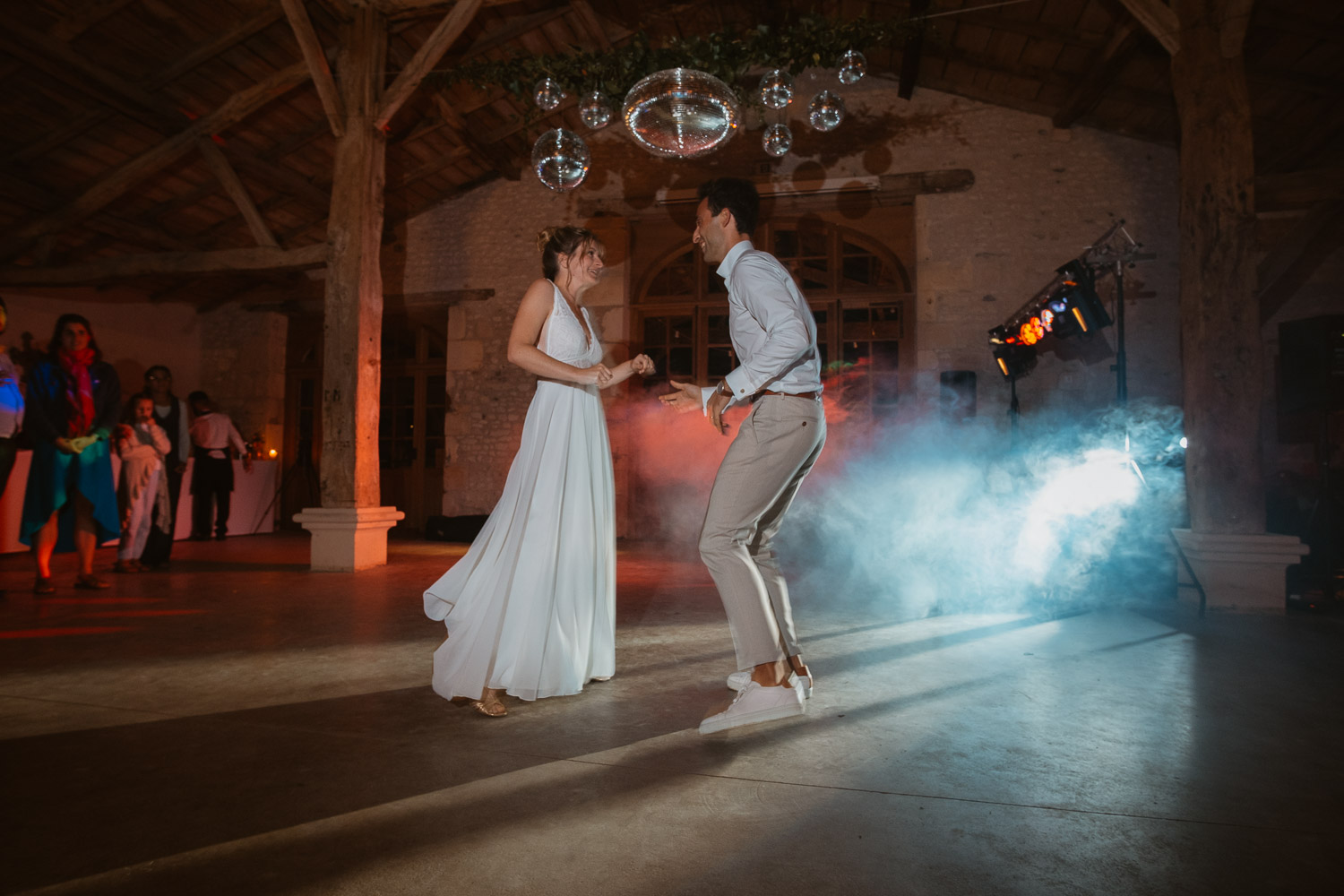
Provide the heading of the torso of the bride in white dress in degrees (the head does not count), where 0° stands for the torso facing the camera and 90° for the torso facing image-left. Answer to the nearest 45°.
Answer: approximately 315°

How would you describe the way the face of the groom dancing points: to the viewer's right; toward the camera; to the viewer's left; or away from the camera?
to the viewer's left

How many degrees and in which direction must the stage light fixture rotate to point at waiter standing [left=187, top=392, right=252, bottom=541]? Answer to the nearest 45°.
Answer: approximately 45° to its right

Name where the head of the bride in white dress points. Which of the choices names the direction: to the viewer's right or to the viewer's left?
to the viewer's right

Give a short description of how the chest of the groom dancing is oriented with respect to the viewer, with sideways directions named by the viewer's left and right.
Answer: facing to the left of the viewer

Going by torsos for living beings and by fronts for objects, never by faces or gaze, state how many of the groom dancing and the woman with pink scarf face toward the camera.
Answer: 1

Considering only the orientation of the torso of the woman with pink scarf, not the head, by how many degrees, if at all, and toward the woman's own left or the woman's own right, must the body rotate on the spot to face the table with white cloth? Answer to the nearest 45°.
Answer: approximately 180°

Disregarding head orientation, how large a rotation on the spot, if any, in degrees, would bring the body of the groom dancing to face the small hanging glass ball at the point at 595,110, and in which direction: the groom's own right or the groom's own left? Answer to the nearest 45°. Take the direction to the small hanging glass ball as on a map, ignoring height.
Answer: approximately 90° to the groom's own right
